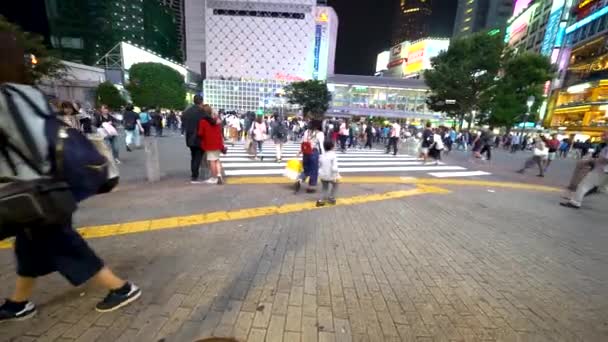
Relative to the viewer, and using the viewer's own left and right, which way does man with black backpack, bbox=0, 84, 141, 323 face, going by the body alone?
facing to the left of the viewer

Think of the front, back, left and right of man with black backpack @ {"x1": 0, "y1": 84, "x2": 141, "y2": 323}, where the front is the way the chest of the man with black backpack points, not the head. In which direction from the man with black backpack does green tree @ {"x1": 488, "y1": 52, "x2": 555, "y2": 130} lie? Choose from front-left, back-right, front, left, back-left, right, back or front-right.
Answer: back

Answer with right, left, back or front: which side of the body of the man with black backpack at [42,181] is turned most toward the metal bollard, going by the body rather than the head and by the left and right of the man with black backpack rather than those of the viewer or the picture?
right

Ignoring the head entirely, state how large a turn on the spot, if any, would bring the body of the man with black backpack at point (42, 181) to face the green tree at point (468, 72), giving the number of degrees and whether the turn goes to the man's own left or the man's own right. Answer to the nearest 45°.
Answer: approximately 180°

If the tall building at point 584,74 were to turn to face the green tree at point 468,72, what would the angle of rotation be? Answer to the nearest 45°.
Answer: approximately 45° to its left

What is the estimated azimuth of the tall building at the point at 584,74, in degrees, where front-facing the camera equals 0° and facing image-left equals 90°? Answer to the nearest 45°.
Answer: approximately 45°

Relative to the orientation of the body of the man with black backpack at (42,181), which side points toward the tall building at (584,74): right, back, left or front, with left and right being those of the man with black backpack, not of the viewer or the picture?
back

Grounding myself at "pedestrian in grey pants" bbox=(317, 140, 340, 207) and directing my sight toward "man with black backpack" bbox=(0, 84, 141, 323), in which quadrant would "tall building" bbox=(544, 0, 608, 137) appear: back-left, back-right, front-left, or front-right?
back-left

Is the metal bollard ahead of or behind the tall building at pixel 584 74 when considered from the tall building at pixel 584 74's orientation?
ahead

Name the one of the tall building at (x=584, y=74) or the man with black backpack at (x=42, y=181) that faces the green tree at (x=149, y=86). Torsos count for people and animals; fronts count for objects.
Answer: the tall building

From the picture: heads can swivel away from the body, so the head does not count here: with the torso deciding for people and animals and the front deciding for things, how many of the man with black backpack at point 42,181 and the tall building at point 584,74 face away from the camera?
0

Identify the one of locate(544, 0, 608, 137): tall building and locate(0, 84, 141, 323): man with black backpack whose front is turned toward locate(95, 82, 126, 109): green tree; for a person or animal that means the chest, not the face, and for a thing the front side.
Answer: the tall building

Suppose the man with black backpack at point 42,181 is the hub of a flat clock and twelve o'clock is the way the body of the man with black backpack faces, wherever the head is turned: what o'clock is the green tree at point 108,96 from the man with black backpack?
The green tree is roughly at 3 o'clock from the man with black backpack.

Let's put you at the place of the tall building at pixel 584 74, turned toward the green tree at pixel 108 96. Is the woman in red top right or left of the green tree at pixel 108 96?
left

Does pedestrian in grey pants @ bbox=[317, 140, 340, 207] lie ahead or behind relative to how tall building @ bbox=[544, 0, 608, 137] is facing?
ahead

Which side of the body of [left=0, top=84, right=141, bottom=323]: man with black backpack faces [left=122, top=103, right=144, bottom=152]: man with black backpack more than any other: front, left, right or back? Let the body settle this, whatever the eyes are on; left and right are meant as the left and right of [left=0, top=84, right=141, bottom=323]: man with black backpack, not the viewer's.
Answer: right
